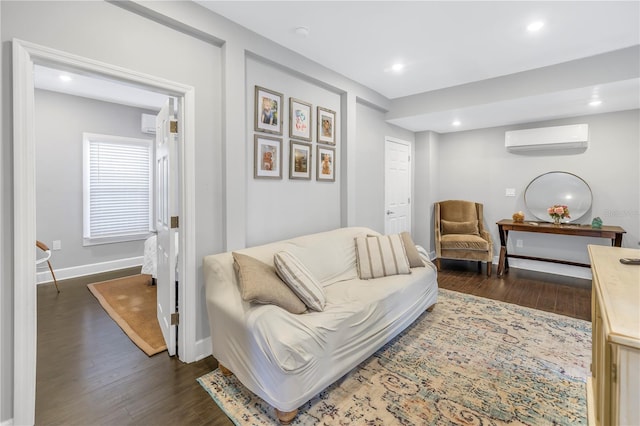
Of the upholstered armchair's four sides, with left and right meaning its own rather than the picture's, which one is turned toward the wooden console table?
left

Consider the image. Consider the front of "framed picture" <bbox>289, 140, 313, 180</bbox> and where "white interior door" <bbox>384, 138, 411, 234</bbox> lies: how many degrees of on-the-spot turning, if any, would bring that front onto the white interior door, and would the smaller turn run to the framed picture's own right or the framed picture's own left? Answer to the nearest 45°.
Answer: approximately 90° to the framed picture's own left

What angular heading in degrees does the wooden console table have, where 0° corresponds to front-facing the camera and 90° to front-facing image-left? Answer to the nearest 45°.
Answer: approximately 0°

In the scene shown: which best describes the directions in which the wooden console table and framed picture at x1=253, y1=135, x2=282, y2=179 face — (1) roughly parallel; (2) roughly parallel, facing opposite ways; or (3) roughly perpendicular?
roughly perpendicular

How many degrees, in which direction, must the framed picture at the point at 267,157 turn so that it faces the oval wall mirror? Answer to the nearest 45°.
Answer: approximately 45° to its left

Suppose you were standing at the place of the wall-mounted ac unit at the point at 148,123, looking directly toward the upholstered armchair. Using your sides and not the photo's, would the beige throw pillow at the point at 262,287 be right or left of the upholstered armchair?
right

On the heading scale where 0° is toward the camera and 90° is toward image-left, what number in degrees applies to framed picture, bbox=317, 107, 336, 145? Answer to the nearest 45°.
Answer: approximately 315°

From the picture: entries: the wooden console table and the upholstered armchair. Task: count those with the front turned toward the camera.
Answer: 2
